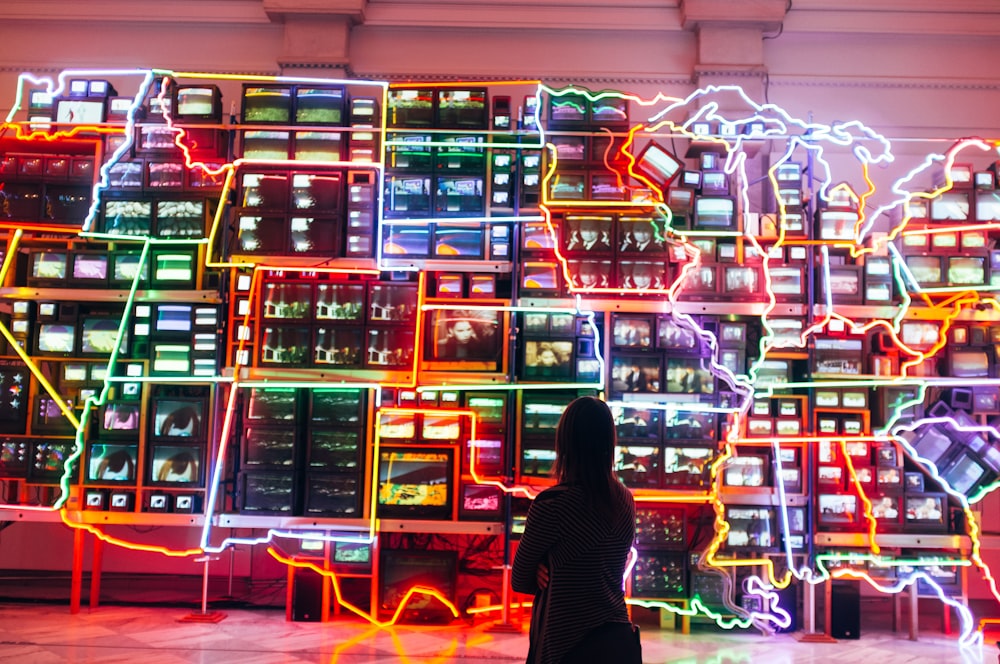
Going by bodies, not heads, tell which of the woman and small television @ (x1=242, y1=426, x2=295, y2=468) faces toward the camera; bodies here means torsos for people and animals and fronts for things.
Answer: the small television

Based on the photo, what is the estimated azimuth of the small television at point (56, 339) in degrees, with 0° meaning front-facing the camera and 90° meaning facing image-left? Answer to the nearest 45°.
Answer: approximately 0°

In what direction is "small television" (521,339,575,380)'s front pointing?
toward the camera

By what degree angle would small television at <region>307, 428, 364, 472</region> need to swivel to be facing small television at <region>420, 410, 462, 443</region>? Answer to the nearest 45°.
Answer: approximately 90° to its left

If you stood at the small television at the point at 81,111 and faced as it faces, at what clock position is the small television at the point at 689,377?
the small television at the point at 689,377 is roughly at 10 o'clock from the small television at the point at 81,111.

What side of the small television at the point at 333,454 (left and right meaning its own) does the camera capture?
front

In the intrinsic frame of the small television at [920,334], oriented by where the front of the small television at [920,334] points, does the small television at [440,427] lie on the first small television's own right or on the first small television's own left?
on the first small television's own right

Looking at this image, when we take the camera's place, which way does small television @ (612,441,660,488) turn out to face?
facing the viewer

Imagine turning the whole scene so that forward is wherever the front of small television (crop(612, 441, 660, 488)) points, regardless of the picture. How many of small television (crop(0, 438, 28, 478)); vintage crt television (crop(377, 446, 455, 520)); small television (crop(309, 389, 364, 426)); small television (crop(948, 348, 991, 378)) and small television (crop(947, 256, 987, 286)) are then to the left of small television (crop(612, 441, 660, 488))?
2

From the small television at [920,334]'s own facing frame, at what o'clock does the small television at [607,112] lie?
the small television at [607,112] is roughly at 2 o'clock from the small television at [920,334].

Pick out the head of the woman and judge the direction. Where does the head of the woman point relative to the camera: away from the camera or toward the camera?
away from the camera

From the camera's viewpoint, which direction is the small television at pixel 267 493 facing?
toward the camera
